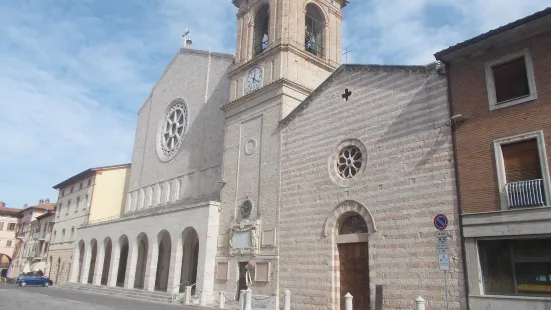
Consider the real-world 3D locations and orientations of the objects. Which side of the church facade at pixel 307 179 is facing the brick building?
left

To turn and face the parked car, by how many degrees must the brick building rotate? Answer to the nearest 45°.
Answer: approximately 45° to its right

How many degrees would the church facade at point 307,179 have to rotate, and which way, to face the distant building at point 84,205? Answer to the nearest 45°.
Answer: approximately 90° to its right

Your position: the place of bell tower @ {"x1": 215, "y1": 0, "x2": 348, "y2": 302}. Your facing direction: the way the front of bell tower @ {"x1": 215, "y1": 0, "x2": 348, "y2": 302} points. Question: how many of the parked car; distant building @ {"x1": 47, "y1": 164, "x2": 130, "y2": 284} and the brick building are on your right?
2

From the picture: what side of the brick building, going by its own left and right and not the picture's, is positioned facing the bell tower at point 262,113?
right

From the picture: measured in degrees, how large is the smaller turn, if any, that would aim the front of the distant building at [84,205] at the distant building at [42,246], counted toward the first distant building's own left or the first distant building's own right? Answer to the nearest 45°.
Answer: approximately 135° to the first distant building's own right

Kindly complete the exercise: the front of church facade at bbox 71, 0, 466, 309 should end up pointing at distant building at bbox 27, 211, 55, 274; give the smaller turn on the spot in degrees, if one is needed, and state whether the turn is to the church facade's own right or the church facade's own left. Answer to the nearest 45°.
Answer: approximately 90° to the church facade's own right
